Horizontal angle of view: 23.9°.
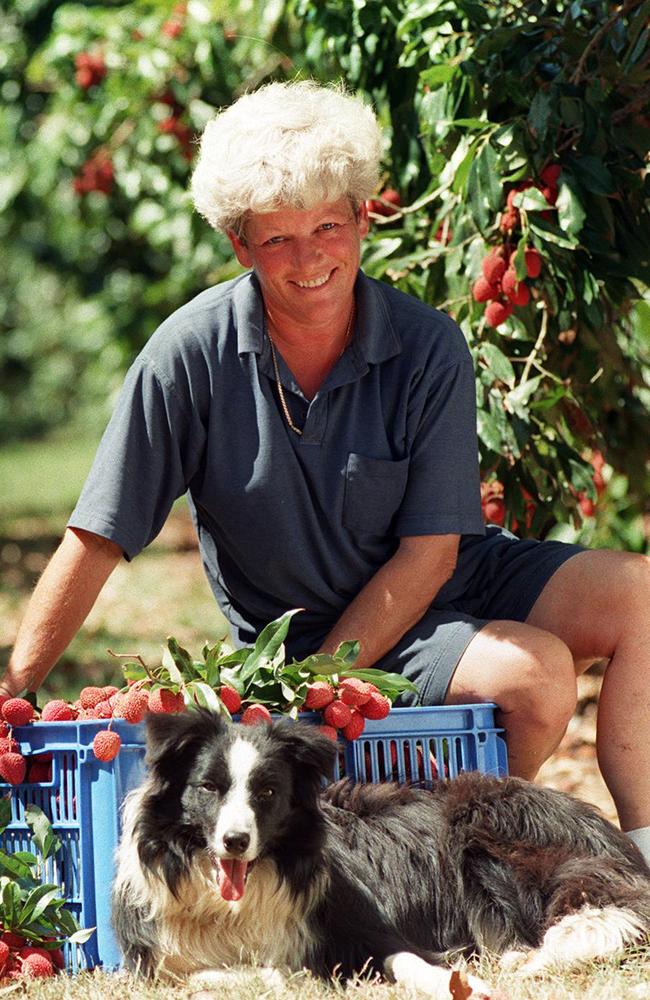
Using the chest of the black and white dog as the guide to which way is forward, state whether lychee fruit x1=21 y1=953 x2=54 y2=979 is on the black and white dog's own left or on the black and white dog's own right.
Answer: on the black and white dog's own right

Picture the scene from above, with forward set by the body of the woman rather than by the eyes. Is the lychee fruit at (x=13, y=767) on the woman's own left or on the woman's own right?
on the woman's own right

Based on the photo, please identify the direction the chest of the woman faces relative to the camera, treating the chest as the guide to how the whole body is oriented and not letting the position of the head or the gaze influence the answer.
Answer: toward the camera

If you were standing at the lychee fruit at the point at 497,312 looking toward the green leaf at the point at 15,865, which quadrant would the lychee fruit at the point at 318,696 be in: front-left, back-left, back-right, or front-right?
front-left

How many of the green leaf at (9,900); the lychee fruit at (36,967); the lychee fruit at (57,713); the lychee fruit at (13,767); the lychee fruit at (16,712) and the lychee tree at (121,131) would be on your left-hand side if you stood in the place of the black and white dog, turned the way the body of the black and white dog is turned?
0

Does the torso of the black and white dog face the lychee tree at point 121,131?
no

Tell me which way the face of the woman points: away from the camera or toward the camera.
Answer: toward the camera

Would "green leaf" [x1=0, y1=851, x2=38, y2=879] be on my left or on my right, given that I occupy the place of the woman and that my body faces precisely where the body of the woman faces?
on my right

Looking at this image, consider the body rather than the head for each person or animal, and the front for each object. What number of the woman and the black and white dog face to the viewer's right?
0
